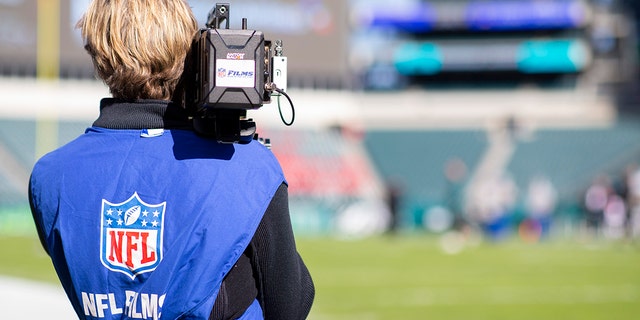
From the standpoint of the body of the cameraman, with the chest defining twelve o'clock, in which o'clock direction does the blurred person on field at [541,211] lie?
The blurred person on field is roughly at 1 o'clock from the cameraman.

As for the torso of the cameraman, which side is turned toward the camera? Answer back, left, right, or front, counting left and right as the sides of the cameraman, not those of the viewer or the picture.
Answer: back
